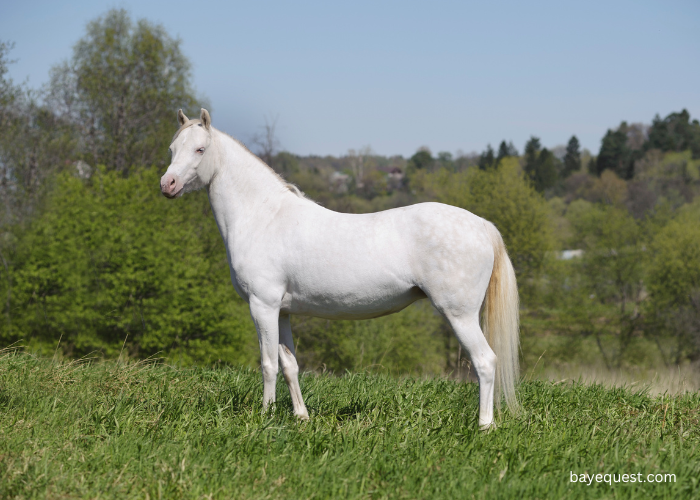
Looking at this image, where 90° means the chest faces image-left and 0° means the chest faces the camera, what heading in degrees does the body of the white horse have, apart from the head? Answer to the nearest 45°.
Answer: approximately 90°

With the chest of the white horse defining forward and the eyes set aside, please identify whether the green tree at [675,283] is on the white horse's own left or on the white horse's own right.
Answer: on the white horse's own right

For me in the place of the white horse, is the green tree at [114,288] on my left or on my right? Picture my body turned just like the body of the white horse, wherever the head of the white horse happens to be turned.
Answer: on my right

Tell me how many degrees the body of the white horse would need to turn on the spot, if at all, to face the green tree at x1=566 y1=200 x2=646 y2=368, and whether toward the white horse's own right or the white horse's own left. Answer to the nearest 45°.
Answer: approximately 135° to the white horse's own right

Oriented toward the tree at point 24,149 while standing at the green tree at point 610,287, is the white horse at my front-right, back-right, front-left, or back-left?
front-left

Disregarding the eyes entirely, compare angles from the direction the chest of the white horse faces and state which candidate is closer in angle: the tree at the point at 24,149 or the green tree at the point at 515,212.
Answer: the tree

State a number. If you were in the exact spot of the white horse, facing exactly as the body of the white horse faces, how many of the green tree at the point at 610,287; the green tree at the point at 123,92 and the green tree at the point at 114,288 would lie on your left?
0

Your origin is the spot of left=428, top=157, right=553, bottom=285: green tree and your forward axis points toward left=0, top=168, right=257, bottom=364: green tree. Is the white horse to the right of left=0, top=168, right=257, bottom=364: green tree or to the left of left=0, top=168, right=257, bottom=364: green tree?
left

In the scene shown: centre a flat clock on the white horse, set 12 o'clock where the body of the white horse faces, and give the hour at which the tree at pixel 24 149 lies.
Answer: The tree is roughly at 2 o'clock from the white horse.

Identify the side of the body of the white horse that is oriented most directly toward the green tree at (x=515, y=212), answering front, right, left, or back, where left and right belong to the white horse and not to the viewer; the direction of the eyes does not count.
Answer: right

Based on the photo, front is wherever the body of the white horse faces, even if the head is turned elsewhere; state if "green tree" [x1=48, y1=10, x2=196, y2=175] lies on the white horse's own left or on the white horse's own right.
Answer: on the white horse's own right
